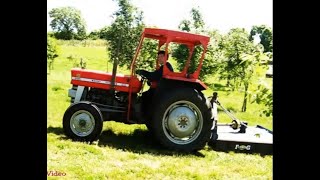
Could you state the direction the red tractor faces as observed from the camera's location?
facing to the left of the viewer

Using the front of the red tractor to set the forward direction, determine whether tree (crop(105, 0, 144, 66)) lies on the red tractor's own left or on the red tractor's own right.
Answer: on the red tractor's own right

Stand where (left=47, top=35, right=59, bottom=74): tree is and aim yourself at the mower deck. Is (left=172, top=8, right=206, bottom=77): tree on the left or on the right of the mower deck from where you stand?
left

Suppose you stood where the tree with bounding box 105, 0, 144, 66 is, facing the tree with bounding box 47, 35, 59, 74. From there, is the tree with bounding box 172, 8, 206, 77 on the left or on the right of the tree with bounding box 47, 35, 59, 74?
right

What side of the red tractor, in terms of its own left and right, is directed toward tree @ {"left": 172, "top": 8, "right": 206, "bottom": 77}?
right

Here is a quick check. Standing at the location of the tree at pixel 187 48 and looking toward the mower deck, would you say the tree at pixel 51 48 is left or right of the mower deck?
right
